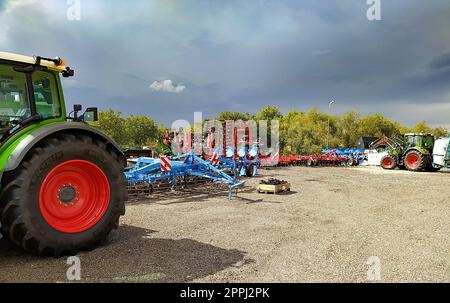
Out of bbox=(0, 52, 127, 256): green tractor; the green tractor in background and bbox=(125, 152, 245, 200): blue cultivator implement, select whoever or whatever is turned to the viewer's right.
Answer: the blue cultivator implement

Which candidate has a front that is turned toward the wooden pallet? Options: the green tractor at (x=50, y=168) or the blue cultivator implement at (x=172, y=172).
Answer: the blue cultivator implement

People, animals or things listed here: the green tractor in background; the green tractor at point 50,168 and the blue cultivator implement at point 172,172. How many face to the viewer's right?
1

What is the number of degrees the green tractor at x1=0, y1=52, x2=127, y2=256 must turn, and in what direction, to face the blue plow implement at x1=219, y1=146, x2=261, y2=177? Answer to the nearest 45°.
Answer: approximately 180°

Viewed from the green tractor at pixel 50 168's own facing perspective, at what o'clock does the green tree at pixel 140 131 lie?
The green tree is roughly at 5 o'clock from the green tractor.

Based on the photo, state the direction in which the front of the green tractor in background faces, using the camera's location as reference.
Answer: facing away from the viewer and to the left of the viewer

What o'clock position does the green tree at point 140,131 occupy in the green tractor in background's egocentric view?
The green tree is roughly at 11 o'clock from the green tractor in background.

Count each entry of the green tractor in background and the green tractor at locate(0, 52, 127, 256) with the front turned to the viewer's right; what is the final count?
0

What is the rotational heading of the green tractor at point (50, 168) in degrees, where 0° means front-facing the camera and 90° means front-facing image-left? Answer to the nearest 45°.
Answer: approximately 45°

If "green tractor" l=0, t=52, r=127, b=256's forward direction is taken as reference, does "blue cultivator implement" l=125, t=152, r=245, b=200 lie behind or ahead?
behind

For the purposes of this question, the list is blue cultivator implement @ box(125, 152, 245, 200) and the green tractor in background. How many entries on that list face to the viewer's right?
1

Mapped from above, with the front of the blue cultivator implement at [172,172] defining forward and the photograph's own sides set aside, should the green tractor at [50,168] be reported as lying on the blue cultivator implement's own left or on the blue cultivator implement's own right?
on the blue cultivator implement's own right

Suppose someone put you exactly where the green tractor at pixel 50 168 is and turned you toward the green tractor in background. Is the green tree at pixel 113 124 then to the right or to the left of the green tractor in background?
left
